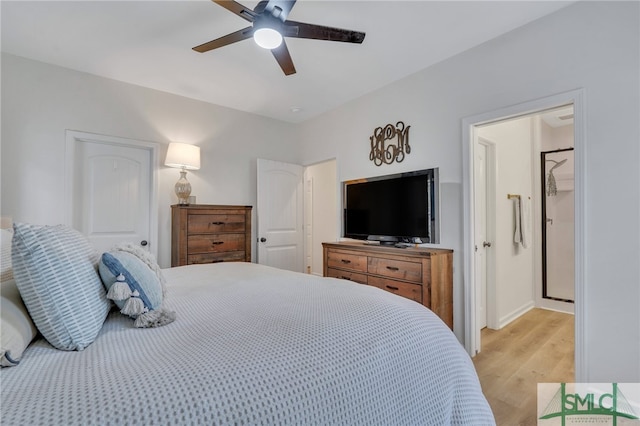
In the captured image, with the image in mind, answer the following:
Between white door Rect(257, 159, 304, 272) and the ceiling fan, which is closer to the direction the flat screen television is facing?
the ceiling fan

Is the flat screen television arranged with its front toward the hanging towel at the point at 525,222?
no

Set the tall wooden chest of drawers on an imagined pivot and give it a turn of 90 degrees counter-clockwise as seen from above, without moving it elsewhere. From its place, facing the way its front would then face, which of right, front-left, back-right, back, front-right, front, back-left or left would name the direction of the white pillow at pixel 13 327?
back-right

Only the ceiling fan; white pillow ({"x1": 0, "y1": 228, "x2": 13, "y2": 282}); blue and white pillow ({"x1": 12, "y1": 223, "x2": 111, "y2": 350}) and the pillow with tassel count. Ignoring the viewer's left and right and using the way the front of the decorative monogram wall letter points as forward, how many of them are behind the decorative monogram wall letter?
0

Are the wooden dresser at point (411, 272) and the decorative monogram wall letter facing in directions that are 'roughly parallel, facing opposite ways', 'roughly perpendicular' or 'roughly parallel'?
roughly parallel

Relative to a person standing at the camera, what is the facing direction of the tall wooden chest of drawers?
facing the viewer and to the right of the viewer

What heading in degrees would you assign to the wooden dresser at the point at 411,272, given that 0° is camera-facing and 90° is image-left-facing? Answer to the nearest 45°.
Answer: approximately 45°

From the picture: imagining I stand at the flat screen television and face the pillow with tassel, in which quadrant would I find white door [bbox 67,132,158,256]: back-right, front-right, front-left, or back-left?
front-right

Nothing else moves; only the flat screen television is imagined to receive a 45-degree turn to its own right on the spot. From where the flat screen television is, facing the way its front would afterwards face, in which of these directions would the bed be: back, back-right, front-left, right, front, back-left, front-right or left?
left

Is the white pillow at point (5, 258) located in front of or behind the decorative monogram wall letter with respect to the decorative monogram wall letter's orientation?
in front

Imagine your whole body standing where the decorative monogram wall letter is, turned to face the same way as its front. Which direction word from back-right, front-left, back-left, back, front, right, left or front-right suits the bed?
front-left

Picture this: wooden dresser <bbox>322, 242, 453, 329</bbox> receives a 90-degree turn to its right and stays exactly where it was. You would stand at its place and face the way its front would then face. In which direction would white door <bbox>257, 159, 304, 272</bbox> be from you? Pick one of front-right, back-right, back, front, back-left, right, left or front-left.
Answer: front

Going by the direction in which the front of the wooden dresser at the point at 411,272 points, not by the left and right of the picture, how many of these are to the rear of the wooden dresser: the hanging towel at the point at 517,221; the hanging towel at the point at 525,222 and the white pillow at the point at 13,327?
2

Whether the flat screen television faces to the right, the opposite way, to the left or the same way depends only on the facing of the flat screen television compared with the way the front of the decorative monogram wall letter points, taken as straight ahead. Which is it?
the same way

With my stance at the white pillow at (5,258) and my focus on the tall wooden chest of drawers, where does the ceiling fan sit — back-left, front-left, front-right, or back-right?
front-right

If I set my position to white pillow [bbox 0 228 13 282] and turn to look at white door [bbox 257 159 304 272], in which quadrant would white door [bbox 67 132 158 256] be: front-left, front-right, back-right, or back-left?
front-left

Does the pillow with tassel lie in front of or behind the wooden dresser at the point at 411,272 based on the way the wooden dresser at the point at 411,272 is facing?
in front

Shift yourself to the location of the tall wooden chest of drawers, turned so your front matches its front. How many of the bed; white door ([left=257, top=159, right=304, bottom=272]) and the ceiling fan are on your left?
1
